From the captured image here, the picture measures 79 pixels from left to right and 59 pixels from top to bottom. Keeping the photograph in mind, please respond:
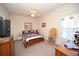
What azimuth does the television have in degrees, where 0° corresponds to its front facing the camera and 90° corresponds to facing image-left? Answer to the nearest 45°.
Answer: approximately 315°

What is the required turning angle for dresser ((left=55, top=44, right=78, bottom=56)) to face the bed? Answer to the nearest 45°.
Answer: approximately 45° to its right

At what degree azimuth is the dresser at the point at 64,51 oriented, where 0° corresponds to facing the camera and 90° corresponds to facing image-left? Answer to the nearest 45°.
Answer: approximately 45°

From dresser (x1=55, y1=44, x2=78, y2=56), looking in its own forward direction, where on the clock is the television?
The television is roughly at 1 o'clock from the dresser.

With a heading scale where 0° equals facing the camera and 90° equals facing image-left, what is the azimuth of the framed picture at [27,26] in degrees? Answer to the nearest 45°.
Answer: approximately 0°
